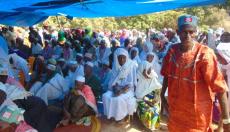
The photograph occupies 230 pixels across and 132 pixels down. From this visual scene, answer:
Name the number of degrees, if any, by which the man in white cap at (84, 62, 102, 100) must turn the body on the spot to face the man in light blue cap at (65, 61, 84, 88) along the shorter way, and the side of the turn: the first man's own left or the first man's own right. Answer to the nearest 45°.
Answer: approximately 45° to the first man's own right

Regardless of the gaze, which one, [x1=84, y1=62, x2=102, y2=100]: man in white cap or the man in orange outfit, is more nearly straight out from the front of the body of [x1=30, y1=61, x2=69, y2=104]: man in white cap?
the man in orange outfit

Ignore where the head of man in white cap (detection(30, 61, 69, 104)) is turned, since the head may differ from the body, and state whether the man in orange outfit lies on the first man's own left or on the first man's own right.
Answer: on the first man's own left

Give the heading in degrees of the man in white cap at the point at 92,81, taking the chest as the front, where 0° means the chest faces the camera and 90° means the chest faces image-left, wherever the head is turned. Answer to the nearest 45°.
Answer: approximately 45°

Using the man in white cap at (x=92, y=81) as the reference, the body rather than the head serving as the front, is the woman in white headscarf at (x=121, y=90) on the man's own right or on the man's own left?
on the man's own left
